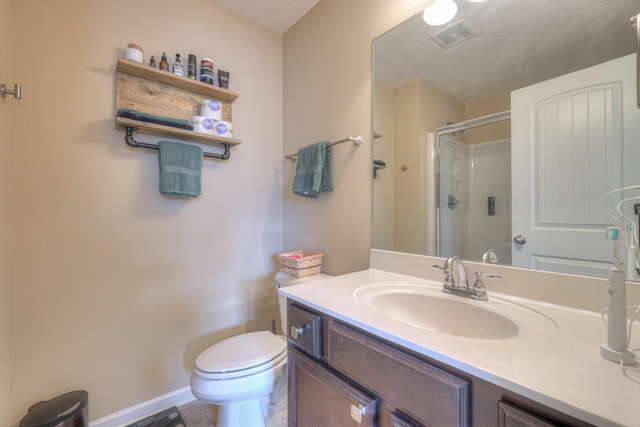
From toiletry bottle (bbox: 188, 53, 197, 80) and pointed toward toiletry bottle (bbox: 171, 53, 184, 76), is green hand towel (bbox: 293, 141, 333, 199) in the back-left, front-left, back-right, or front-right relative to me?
back-left

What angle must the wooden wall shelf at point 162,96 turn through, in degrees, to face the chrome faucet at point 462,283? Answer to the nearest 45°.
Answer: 0° — it already faces it

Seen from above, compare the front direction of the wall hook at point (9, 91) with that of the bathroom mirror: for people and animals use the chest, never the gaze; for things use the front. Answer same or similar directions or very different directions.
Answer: very different directions

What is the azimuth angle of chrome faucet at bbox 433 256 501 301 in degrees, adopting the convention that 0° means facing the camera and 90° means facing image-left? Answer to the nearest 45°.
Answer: approximately 45°

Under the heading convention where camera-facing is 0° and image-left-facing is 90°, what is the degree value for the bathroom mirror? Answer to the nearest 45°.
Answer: approximately 45°

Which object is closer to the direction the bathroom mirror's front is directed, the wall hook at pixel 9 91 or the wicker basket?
the wall hook

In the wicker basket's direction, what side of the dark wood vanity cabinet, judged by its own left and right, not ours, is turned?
right
